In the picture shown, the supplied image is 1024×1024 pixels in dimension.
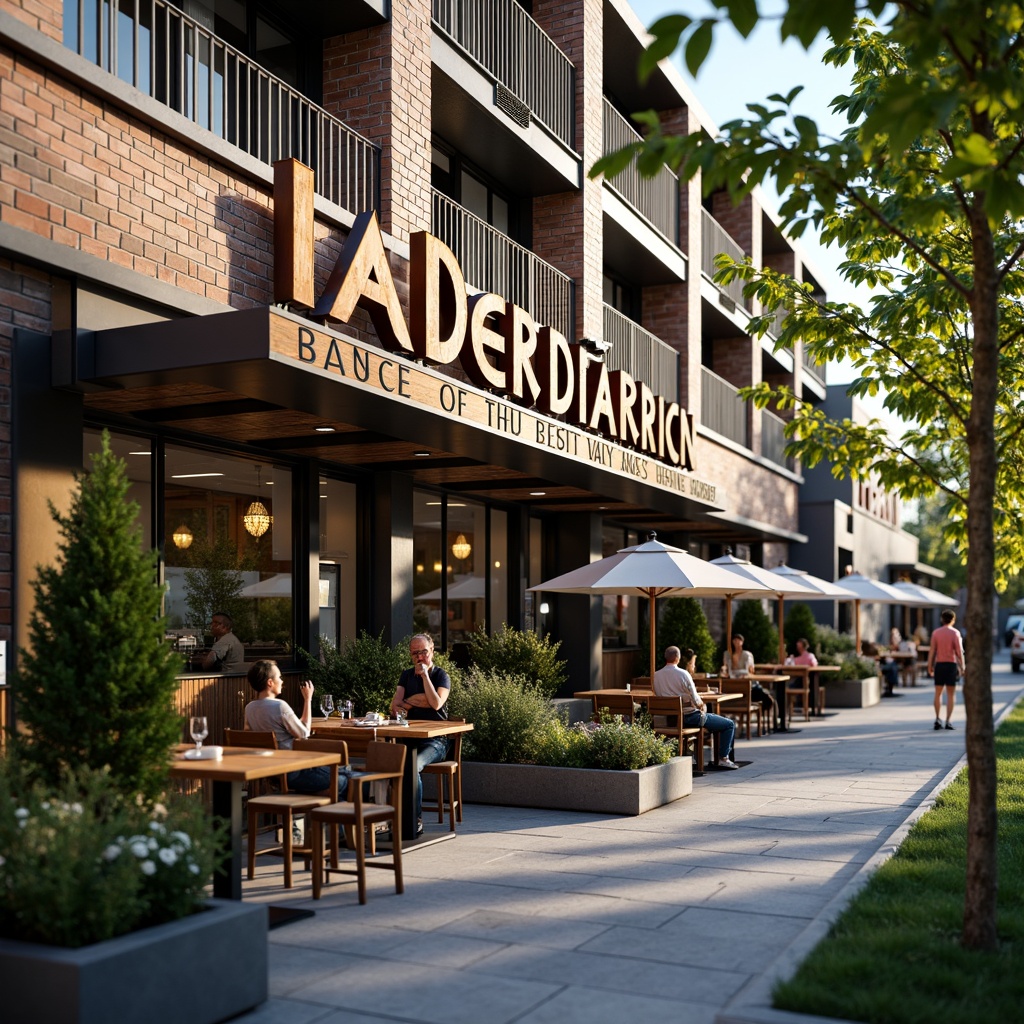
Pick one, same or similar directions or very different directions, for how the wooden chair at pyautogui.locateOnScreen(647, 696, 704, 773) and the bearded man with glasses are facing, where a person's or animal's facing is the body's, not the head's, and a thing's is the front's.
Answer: very different directions

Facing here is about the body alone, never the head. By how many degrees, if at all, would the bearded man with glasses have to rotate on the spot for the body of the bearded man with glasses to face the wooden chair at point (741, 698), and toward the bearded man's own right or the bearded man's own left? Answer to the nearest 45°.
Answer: approximately 180°

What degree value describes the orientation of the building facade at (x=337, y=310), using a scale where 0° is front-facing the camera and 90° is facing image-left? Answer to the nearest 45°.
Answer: approximately 315°

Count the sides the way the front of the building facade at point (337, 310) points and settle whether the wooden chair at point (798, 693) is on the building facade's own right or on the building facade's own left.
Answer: on the building facade's own left

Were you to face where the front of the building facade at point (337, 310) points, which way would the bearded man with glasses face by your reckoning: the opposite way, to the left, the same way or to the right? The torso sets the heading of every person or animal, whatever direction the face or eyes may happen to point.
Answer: to the right
